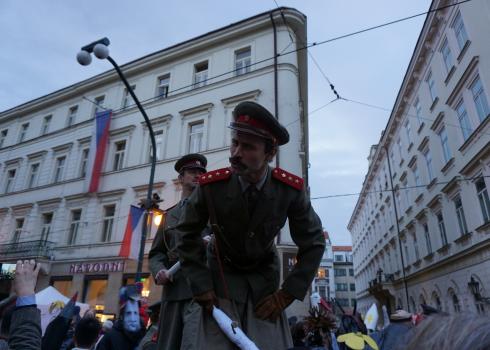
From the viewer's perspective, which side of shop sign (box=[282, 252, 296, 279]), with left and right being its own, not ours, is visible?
front

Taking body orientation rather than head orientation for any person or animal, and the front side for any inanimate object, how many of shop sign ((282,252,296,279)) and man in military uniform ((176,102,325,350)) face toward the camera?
2

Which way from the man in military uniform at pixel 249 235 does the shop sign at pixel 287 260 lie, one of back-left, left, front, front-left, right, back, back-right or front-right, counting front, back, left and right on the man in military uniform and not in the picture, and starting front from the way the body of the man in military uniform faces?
back

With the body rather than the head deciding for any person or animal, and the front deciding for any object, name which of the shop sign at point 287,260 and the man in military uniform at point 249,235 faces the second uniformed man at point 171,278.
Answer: the shop sign

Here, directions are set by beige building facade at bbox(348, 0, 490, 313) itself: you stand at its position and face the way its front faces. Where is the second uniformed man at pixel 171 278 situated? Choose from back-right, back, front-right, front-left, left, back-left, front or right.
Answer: front-left

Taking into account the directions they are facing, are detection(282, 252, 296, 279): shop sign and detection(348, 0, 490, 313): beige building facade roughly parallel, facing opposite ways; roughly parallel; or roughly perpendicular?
roughly perpendicular

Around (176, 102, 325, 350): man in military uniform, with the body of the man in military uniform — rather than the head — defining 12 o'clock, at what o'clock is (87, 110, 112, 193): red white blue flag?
The red white blue flag is roughly at 5 o'clock from the man in military uniform.

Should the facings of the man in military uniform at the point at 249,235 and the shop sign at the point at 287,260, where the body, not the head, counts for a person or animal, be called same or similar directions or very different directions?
same or similar directions

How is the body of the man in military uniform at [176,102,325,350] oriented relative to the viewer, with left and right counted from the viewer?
facing the viewer

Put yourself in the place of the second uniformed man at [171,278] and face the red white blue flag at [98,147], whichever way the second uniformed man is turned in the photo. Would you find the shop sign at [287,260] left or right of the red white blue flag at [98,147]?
right

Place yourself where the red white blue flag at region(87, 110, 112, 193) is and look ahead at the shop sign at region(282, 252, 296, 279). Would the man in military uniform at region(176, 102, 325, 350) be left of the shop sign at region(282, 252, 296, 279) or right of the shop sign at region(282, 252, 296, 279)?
right

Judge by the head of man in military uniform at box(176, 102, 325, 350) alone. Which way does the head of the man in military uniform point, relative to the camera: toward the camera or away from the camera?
toward the camera

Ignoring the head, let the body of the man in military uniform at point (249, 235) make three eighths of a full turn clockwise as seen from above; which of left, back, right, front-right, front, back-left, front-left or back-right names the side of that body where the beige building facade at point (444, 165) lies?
right

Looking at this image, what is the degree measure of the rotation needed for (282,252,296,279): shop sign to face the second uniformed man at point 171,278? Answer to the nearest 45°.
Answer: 0° — it already faces them

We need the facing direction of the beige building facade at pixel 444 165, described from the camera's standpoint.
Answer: facing the viewer and to the left of the viewer

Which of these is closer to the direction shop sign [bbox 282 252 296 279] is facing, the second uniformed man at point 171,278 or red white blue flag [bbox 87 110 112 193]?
the second uniformed man
